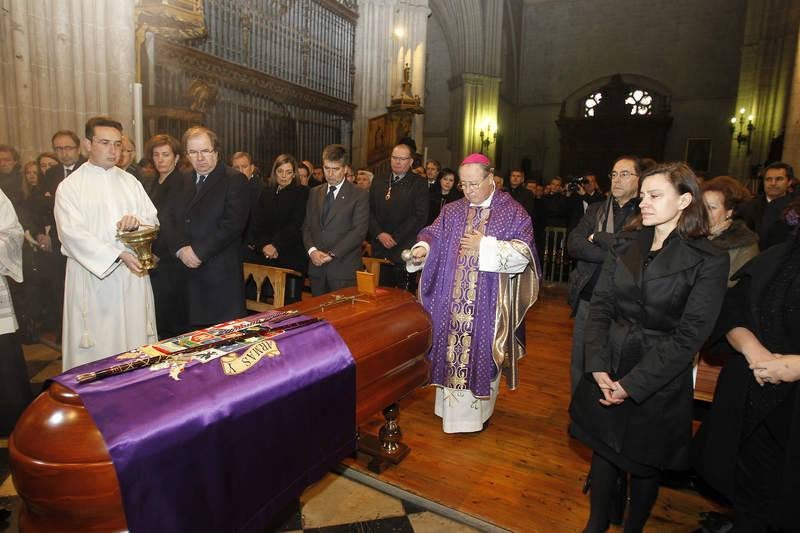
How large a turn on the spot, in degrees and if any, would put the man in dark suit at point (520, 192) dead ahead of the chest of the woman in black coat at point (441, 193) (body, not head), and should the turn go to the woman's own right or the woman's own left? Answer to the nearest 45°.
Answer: approximately 135° to the woman's own left

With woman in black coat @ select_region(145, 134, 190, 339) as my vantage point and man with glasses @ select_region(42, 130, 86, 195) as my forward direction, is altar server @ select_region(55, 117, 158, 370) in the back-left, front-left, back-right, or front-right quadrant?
back-left

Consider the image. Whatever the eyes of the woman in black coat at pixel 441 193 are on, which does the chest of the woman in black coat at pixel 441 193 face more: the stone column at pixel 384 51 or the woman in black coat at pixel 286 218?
the woman in black coat

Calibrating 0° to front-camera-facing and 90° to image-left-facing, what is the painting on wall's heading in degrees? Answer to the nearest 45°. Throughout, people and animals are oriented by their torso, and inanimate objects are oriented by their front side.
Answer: approximately 0°

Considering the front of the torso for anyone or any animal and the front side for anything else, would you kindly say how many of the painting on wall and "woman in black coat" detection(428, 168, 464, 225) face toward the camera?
2

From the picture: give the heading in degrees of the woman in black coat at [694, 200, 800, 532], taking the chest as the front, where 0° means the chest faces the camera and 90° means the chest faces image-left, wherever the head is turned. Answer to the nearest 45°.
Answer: approximately 45°

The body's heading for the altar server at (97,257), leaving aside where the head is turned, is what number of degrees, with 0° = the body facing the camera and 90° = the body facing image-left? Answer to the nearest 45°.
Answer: approximately 315°

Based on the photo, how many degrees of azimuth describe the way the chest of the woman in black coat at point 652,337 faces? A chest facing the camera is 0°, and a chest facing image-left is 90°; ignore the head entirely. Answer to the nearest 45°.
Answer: approximately 45°
